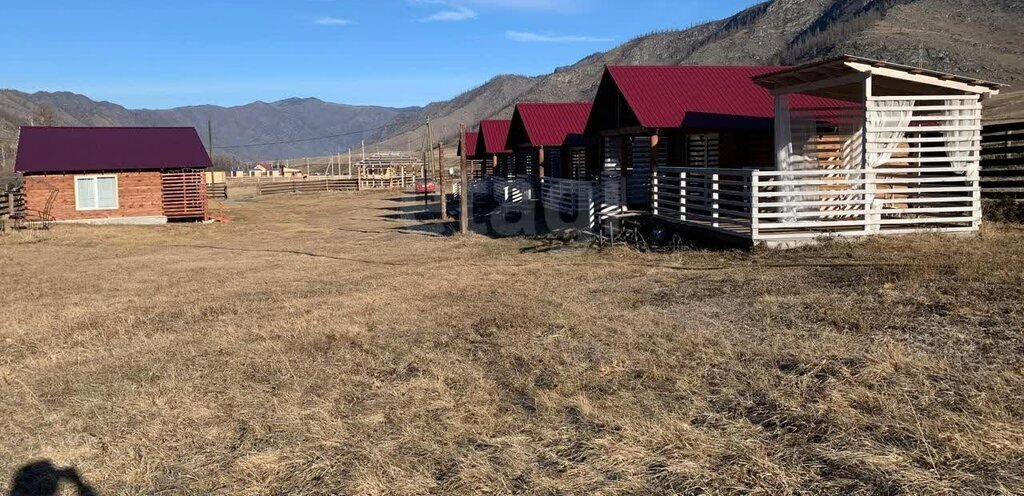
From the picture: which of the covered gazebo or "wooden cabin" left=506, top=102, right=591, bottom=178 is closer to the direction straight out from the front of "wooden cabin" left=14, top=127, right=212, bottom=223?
the wooden cabin

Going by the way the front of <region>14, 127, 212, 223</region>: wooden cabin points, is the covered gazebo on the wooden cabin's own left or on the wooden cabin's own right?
on the wooden cabin's own right

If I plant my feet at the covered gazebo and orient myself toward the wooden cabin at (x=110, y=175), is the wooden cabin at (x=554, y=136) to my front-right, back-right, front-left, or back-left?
front-right

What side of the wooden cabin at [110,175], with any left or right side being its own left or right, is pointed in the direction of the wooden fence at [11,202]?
back

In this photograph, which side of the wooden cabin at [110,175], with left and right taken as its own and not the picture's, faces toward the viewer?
right

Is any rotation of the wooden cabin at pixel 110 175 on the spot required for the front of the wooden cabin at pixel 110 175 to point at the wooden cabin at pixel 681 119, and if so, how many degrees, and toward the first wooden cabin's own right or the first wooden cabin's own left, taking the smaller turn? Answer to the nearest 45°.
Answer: approximately 45° to the first wooden cabin's own right

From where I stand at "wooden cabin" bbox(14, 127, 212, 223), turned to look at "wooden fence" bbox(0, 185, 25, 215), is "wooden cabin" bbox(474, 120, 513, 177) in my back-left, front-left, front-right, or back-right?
back-right
